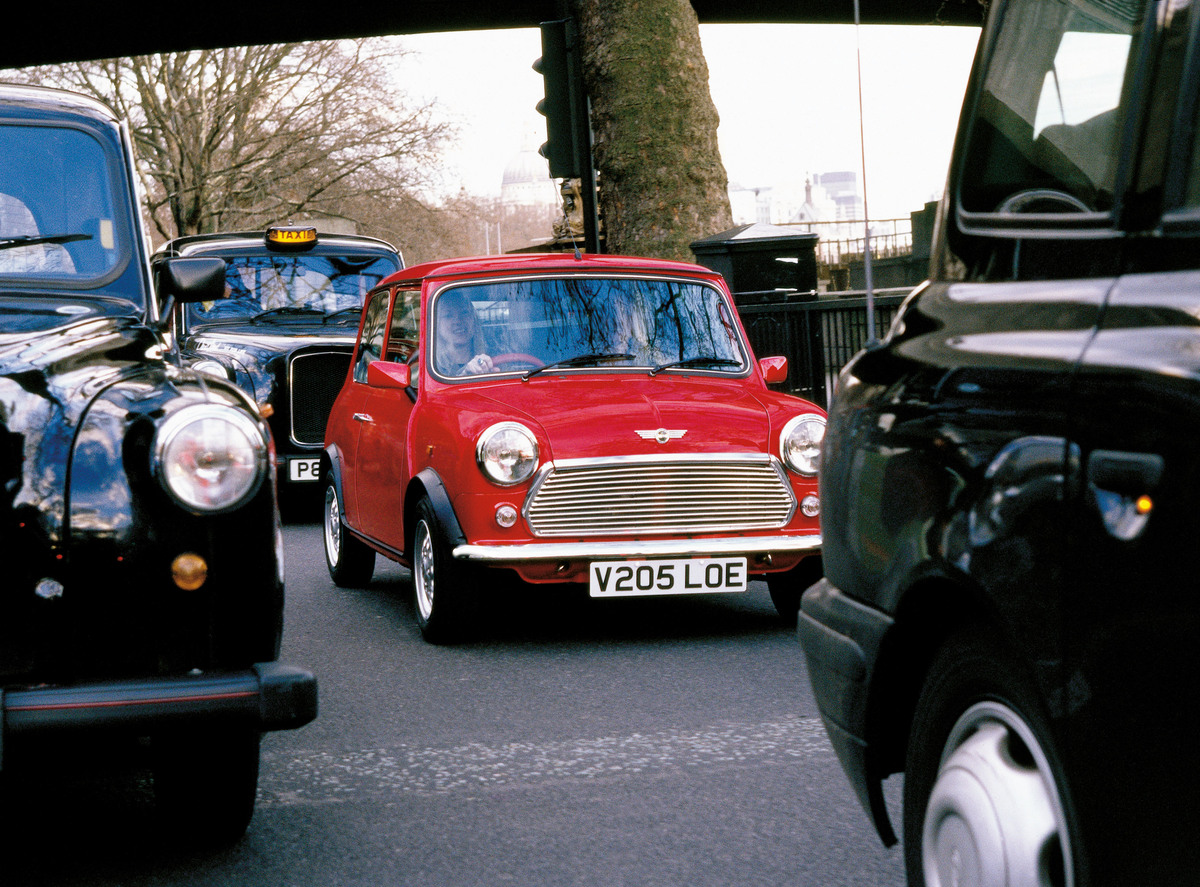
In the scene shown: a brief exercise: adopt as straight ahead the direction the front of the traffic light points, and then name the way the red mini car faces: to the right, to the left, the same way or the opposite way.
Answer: the opposite way

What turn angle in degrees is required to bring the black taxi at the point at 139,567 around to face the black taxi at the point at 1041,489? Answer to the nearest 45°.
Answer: approximately 45° to its left

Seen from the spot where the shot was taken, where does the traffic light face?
facing away from the viewer and to the left of the viewer

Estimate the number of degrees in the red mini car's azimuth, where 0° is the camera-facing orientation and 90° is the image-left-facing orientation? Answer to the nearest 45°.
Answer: approximately 315°

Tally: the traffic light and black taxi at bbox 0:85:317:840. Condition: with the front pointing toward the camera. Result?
1

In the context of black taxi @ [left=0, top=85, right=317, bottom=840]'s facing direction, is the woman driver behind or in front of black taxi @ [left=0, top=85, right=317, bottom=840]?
behind

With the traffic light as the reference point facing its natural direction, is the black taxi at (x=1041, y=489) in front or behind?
behind

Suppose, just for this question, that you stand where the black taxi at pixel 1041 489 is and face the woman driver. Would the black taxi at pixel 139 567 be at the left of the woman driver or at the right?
left

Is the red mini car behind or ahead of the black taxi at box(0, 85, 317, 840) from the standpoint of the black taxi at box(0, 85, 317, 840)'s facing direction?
behind

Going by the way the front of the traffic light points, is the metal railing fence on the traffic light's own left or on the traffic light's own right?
on the traffic light's own right
